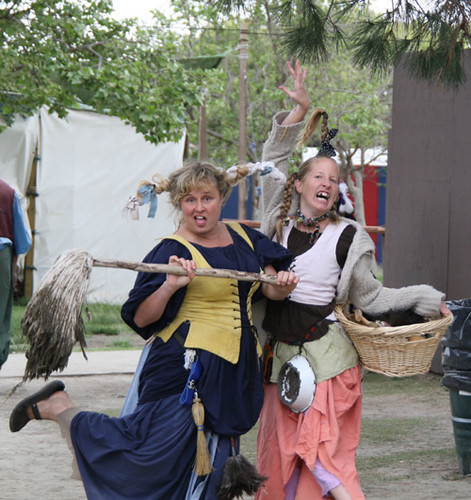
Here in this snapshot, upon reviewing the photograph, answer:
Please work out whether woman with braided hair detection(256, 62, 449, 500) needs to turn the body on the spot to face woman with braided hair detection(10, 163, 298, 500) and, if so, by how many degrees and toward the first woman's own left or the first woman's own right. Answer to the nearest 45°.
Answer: approximately 45° to the first woman's own right

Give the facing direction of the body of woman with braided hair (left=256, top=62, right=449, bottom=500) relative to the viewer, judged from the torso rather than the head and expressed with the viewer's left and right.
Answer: facing the viewer

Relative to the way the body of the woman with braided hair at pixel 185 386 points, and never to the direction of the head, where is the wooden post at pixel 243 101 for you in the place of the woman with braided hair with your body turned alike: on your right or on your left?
on your left

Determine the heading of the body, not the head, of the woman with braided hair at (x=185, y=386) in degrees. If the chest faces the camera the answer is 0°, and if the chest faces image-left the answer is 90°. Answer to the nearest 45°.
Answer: approximately 315°

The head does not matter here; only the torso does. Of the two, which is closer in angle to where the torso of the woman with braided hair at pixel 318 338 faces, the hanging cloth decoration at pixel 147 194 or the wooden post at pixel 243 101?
the hanging cloth decoration

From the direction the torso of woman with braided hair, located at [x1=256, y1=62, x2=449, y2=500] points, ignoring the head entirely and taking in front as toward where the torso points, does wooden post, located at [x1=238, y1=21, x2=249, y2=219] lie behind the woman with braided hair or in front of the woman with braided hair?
behind

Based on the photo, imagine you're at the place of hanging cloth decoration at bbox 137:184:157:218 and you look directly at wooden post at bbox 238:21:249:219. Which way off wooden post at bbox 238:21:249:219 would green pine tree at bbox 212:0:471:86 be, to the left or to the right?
right

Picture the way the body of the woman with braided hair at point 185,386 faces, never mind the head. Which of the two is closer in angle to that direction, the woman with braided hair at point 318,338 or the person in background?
the woman with braided hair

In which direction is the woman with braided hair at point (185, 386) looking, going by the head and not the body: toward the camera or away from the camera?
toward the camera

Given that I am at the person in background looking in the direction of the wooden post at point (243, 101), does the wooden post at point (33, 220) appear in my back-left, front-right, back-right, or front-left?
front-left

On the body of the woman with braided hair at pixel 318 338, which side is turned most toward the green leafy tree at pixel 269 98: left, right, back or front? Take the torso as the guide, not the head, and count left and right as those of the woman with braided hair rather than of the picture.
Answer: back

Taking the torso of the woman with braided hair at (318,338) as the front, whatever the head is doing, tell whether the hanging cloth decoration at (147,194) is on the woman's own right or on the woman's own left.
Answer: on the woman's own right
